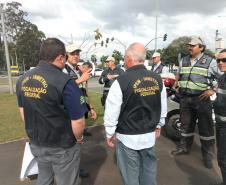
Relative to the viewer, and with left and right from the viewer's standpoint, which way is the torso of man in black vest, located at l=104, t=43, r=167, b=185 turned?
facing away from the viewer and to the left of the viewer

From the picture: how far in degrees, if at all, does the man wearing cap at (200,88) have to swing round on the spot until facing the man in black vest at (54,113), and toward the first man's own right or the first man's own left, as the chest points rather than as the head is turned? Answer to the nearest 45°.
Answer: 0° — they already face them

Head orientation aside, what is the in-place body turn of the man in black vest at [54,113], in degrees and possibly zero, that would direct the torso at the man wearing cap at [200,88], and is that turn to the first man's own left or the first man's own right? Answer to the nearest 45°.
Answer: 0° — they already face them

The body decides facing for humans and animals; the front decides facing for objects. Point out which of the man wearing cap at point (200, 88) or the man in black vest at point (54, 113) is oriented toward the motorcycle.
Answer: the man in black vest

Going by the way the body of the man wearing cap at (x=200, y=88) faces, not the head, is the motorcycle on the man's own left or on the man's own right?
on the man's own right

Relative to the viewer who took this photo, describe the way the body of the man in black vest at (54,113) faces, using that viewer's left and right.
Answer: facing away from the viewer and to the right of the viewer

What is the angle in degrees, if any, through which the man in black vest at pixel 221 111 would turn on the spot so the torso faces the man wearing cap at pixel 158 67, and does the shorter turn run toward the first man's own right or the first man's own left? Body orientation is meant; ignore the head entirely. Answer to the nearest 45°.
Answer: approximately 90° to the first man's own right

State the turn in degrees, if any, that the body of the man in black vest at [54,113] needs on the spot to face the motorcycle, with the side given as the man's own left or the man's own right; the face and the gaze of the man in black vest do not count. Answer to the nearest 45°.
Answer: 0° — they already face it

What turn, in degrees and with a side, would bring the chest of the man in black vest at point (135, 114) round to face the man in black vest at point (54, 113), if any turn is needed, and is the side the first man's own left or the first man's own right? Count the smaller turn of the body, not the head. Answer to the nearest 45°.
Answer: approximately 90° to the first man's own left

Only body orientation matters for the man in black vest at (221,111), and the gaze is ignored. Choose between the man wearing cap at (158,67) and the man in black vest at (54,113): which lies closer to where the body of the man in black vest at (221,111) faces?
the man in black vest
